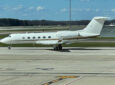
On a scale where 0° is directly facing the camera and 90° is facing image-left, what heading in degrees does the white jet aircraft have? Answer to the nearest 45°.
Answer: approximately 90°
